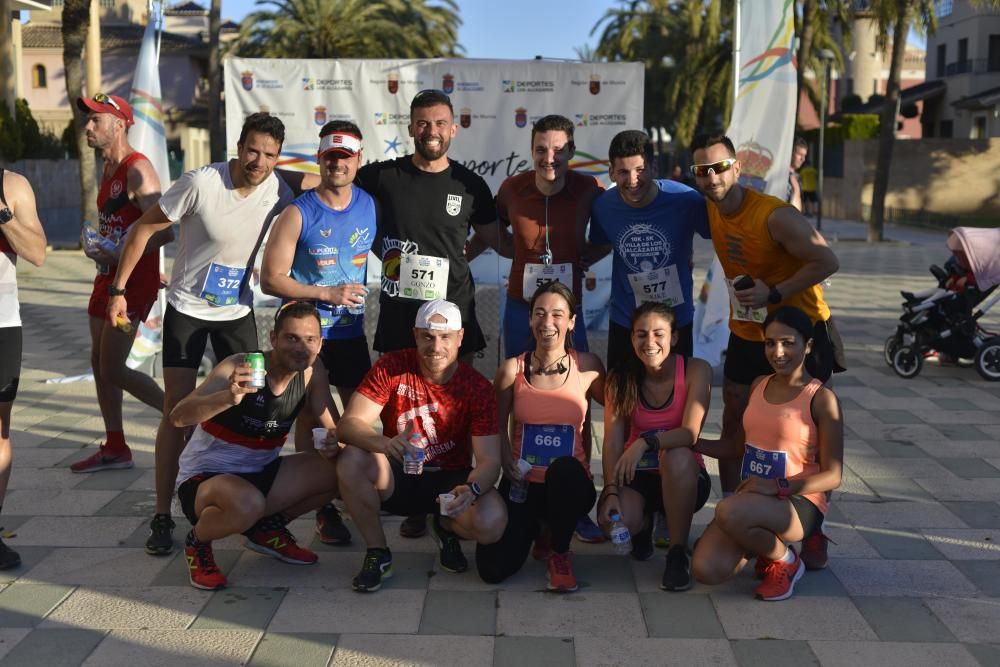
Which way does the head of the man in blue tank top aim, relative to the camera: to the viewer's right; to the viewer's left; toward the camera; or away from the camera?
toward the camera

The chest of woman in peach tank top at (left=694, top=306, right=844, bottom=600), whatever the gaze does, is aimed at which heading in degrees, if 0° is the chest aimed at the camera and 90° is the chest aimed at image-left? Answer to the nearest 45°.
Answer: approximately 45°

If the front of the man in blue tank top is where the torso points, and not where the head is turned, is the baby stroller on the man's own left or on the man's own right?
on the man's own left

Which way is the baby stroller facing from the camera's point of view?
to the viewer's left

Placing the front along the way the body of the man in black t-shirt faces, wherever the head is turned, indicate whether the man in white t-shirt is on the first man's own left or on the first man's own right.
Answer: on the first man's own right

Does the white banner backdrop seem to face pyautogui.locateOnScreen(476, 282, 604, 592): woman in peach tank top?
yes

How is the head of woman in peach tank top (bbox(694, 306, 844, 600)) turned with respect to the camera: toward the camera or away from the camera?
toward the camera

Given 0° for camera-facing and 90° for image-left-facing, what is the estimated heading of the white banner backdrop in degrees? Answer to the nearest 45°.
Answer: approximately 0°

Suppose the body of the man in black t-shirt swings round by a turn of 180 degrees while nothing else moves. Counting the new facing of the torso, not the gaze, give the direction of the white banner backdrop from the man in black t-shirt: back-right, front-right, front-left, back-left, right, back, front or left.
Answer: front

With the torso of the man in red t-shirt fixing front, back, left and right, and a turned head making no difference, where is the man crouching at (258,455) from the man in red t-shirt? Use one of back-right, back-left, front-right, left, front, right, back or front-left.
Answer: right

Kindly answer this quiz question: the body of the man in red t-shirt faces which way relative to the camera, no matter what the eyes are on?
toward the camera

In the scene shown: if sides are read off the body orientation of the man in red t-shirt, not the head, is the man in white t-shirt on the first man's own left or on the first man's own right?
on the first man's own right

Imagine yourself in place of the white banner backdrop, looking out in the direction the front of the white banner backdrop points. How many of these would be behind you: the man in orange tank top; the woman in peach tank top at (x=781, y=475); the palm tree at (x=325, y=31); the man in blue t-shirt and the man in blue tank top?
1

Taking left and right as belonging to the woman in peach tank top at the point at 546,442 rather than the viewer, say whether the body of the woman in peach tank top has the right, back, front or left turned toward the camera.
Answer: front

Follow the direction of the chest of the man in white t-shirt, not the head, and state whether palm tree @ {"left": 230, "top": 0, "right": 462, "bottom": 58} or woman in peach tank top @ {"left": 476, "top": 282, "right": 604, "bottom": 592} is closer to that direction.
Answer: the woman in peach tank top

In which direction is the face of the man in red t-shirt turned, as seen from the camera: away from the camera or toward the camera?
toward the camera

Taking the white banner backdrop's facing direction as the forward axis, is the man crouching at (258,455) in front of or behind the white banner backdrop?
in front

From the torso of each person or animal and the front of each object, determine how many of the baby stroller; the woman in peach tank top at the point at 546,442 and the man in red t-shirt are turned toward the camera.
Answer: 2

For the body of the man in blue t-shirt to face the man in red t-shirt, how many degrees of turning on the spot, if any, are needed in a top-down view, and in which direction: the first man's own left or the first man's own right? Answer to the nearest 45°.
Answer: approximately 45° to the first man's own right
